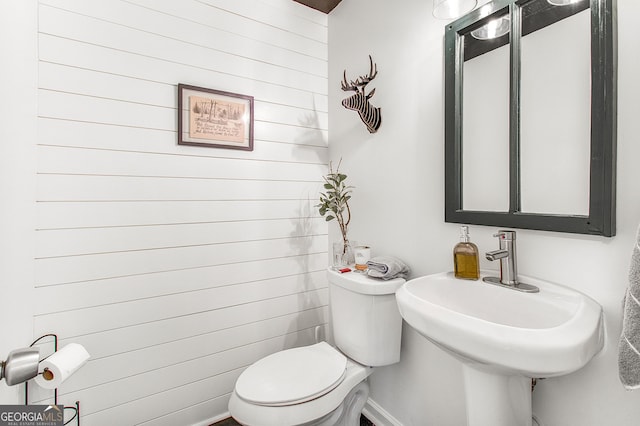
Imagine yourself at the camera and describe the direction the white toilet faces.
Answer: facing the viewer and to the left of the viewer

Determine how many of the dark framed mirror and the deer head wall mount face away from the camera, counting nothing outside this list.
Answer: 0

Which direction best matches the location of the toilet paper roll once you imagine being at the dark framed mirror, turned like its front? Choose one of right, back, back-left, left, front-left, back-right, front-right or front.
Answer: front

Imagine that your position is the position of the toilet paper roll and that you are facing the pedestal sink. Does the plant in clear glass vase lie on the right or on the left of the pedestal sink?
left

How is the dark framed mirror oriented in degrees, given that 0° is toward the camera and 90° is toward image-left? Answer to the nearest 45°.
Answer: approximately 45°

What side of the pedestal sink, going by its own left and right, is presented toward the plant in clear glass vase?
right

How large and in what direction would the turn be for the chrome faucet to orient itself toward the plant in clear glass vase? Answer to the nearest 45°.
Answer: approximately 90° to its right

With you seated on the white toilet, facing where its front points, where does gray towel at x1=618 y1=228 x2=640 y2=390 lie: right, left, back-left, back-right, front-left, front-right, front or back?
left
